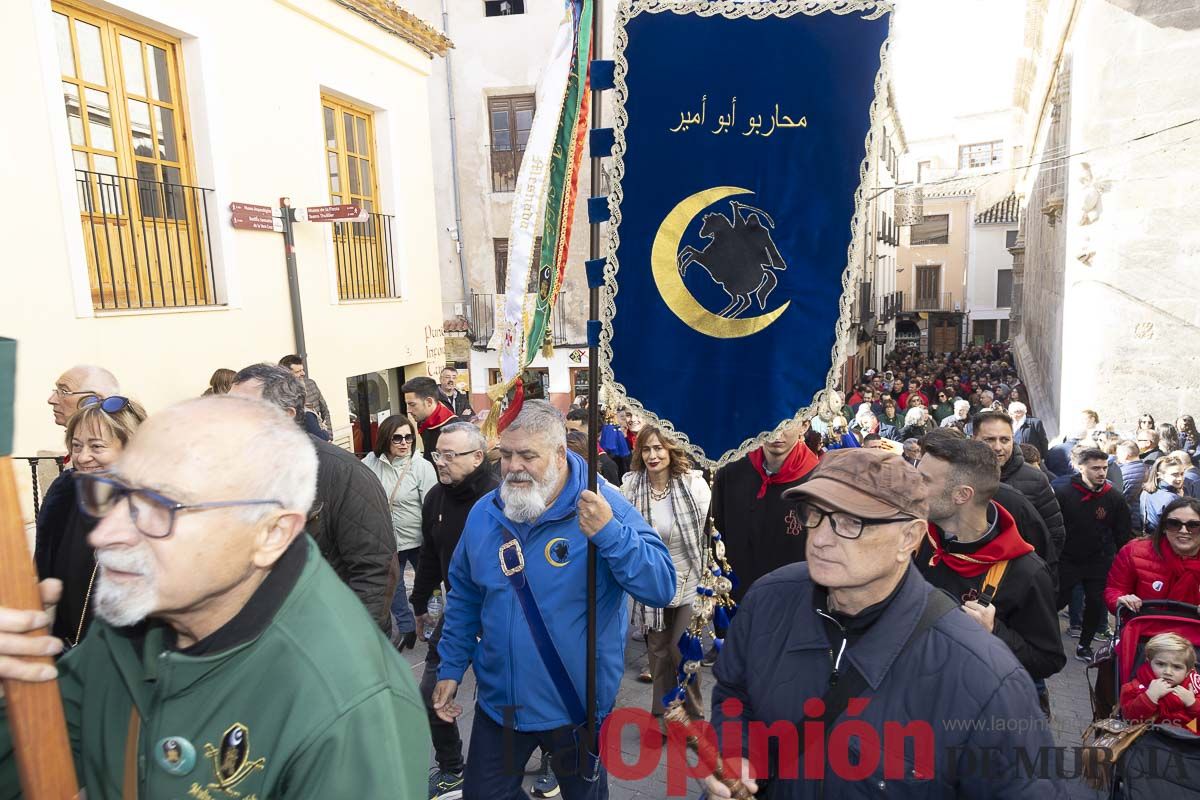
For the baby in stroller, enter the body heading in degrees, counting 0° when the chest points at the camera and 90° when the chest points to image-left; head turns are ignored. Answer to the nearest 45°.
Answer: approximately 0°

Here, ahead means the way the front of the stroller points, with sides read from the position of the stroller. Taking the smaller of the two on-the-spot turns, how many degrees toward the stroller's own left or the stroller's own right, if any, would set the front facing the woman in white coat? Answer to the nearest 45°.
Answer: approximately 90° to the stroller's own right

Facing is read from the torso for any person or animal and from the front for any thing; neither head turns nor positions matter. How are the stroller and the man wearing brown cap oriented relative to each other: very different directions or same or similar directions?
same or similar directions

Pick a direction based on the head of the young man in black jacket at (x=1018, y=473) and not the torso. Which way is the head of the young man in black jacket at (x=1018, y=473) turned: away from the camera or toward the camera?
toward the camera

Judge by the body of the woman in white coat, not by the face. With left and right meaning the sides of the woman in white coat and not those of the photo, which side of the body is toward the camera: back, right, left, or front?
front

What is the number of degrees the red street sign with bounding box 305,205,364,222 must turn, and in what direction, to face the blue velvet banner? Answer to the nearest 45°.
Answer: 0° — it already faces it

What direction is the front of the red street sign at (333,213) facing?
toward the camera

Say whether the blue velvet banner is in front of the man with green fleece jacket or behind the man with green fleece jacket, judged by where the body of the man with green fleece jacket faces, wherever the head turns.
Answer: behind

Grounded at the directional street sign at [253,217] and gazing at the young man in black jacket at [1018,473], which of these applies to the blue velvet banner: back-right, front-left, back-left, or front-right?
front-right

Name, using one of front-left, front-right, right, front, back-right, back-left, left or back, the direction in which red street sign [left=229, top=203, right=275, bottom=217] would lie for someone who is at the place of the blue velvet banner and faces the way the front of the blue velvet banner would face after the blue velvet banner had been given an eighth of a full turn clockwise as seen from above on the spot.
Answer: right

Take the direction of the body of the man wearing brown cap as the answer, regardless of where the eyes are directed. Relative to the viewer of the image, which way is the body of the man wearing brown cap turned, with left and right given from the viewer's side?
facing the viewer and to the left of the viewer

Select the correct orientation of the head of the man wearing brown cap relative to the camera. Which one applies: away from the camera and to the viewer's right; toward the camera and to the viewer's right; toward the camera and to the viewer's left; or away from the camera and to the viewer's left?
toward the camera and to the viewer's left
